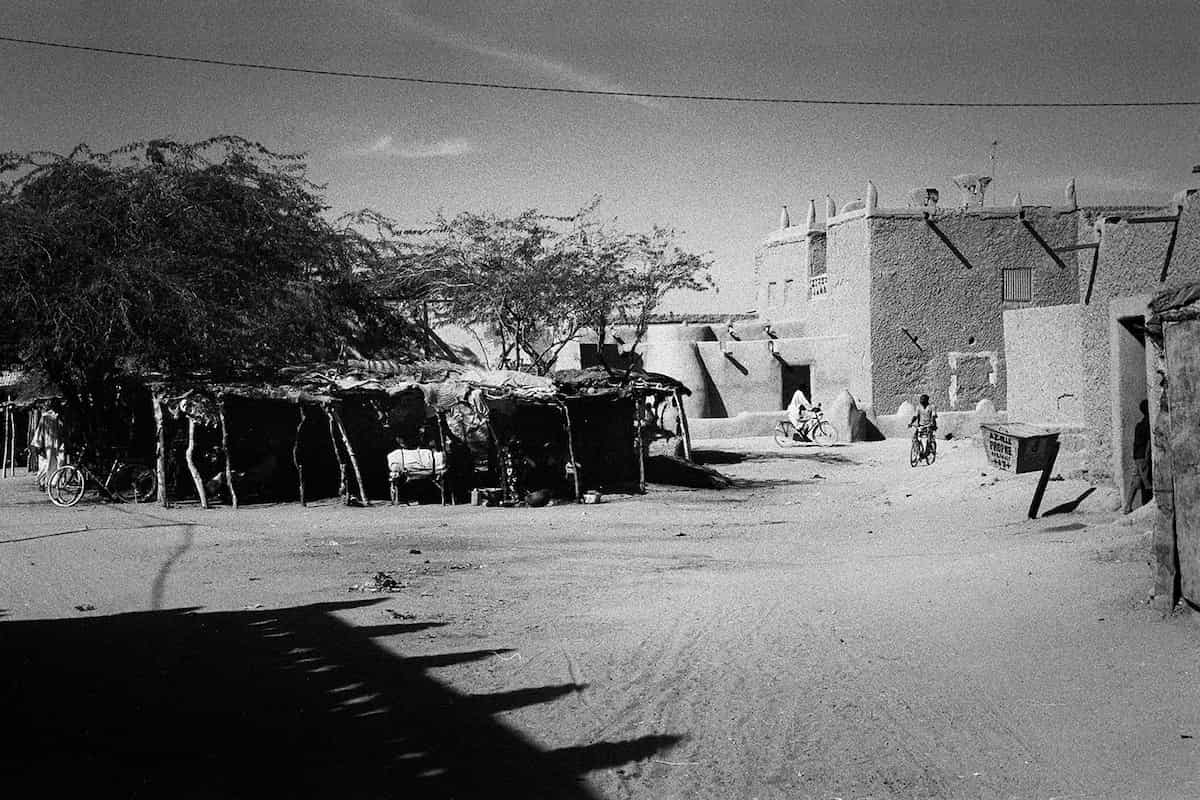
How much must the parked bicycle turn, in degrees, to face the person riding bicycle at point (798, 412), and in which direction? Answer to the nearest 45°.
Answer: approximately 180°

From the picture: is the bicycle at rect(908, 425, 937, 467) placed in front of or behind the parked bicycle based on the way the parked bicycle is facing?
behind

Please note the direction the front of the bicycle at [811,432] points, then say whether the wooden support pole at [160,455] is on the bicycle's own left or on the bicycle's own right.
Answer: on the bicycle's own right

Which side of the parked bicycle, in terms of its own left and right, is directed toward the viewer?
left

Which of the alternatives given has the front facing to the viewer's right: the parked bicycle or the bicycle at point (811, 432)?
the bicycle

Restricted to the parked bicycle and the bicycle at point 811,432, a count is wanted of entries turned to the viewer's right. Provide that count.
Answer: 1

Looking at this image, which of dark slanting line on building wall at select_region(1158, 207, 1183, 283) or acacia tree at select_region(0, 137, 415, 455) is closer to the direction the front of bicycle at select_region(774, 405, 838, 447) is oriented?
the dark slanting line on building wall

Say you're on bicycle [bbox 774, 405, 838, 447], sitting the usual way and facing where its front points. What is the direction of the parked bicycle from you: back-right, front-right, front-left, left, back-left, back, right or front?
back-right

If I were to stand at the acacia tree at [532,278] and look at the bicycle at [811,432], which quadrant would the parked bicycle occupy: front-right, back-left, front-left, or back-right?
back-right

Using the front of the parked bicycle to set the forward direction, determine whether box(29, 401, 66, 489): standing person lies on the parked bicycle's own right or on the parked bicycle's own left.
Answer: on the parked bicycle's own right

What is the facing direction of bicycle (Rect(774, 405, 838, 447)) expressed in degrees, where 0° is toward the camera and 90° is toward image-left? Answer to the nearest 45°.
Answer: approximately 270°
